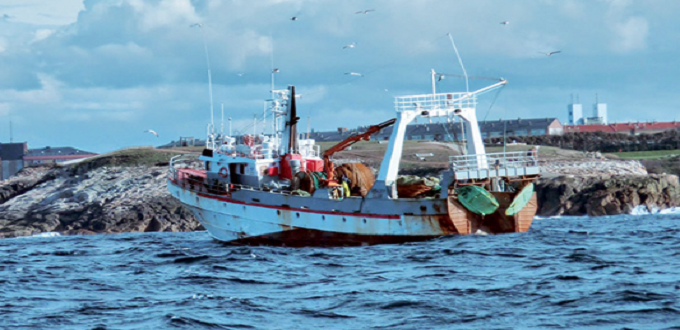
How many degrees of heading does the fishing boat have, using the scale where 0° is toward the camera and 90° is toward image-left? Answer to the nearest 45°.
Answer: approximately 135°
